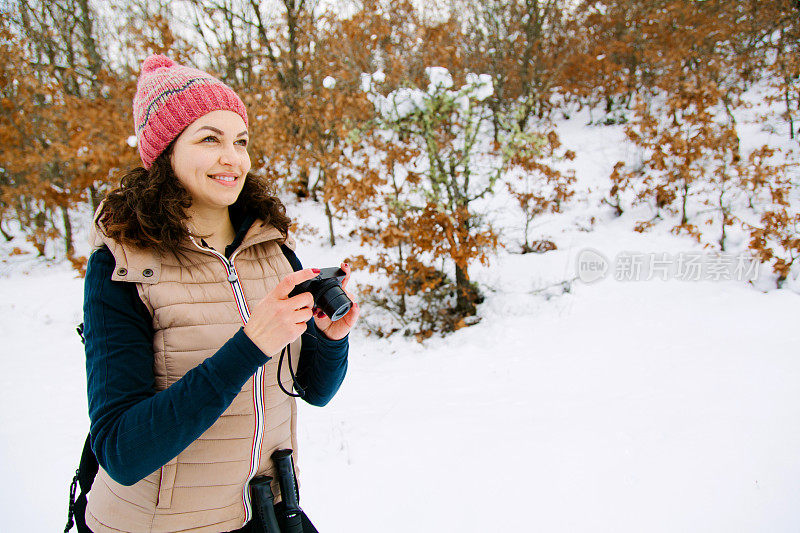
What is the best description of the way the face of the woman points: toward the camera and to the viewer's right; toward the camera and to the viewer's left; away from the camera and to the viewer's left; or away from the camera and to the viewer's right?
toward the camera and to the viewer's right

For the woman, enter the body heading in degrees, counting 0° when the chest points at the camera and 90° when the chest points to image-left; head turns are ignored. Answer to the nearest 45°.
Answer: approximately 315°
